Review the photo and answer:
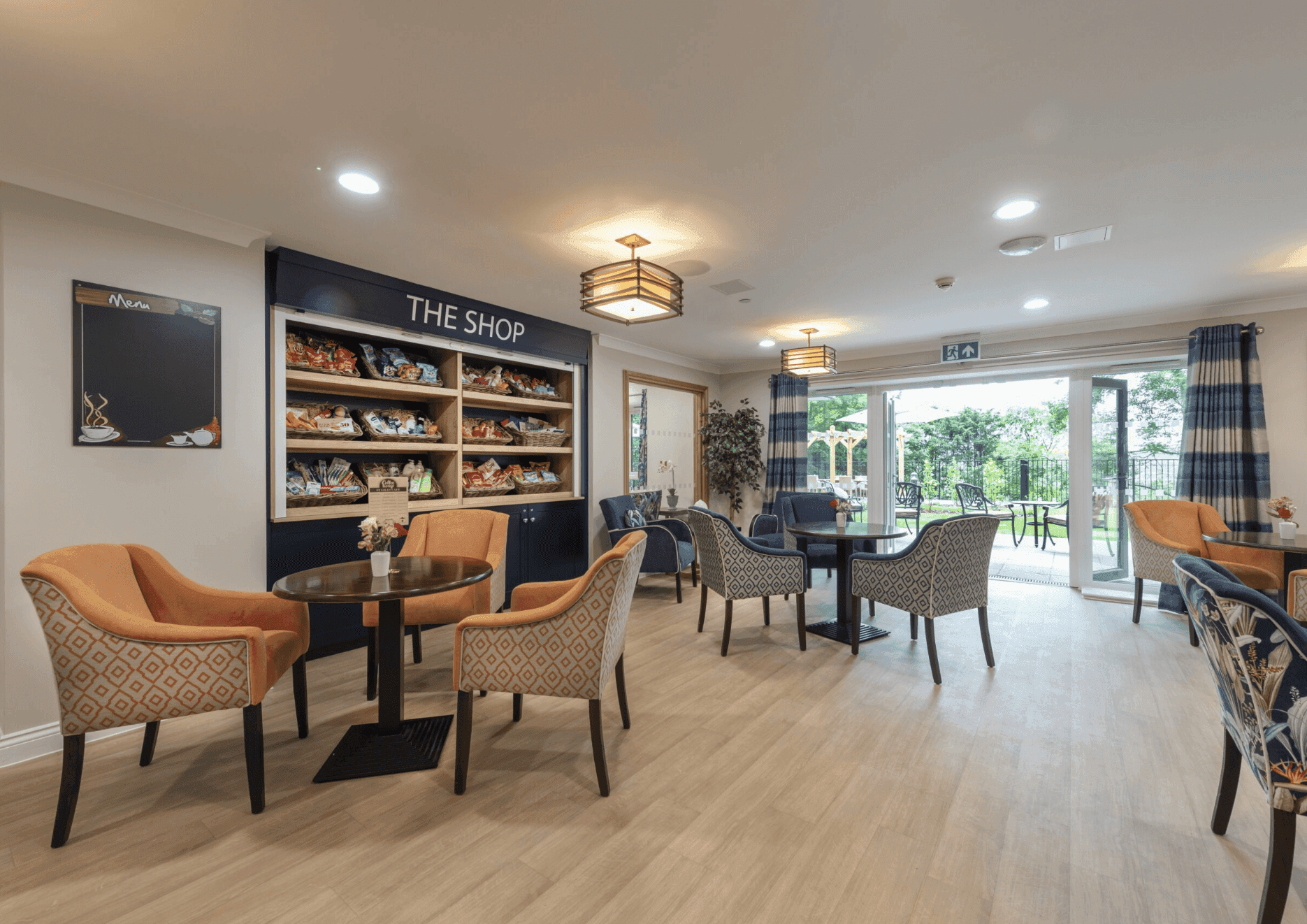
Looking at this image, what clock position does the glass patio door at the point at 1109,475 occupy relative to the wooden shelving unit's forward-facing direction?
The glass patio door is roughly at 11 o'clock from the wooden shelving unit.

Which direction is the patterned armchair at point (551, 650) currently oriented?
to the viewer's left

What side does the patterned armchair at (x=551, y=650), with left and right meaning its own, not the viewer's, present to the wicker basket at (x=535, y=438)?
right

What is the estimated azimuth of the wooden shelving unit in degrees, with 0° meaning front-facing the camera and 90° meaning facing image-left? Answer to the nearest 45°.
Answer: approximately 315°

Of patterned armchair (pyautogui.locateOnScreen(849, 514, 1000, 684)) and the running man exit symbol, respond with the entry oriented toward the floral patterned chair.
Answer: the running man exit symbol

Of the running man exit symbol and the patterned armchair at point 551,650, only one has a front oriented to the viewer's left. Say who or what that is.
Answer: the patterned armchair
